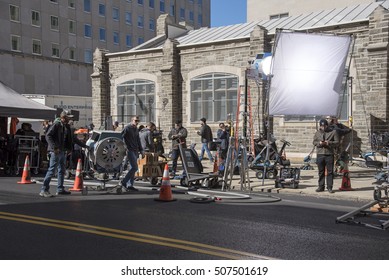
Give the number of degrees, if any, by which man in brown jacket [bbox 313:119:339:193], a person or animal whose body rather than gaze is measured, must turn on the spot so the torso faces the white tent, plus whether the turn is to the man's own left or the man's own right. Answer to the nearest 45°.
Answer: approximately 90° to the man's own right

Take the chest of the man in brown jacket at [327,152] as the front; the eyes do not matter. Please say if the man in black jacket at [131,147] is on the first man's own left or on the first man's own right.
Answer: on the first man's own right

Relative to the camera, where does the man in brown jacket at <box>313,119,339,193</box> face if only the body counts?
toward the camera

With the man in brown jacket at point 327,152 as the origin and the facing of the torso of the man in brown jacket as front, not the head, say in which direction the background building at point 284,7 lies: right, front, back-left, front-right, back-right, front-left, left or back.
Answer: back

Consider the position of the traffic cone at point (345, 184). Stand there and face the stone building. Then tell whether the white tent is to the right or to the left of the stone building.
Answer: left

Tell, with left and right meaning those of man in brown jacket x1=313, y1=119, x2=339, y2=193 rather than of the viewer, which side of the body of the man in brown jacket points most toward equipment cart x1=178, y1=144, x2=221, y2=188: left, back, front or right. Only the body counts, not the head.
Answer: right

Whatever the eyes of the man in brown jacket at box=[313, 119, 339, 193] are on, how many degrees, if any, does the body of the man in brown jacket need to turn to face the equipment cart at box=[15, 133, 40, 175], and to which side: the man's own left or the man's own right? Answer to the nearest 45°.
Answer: approximately 90° to the man's own right

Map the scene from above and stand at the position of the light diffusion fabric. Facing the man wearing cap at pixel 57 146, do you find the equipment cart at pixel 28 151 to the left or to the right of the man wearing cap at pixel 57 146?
right

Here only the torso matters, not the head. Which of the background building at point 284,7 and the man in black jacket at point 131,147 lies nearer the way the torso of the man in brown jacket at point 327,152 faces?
the man in black jacket

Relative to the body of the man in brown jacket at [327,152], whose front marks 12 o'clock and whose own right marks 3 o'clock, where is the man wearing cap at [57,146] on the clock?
The man wearing cap is roughly at 2 o'clock from the man in brown jacket.
